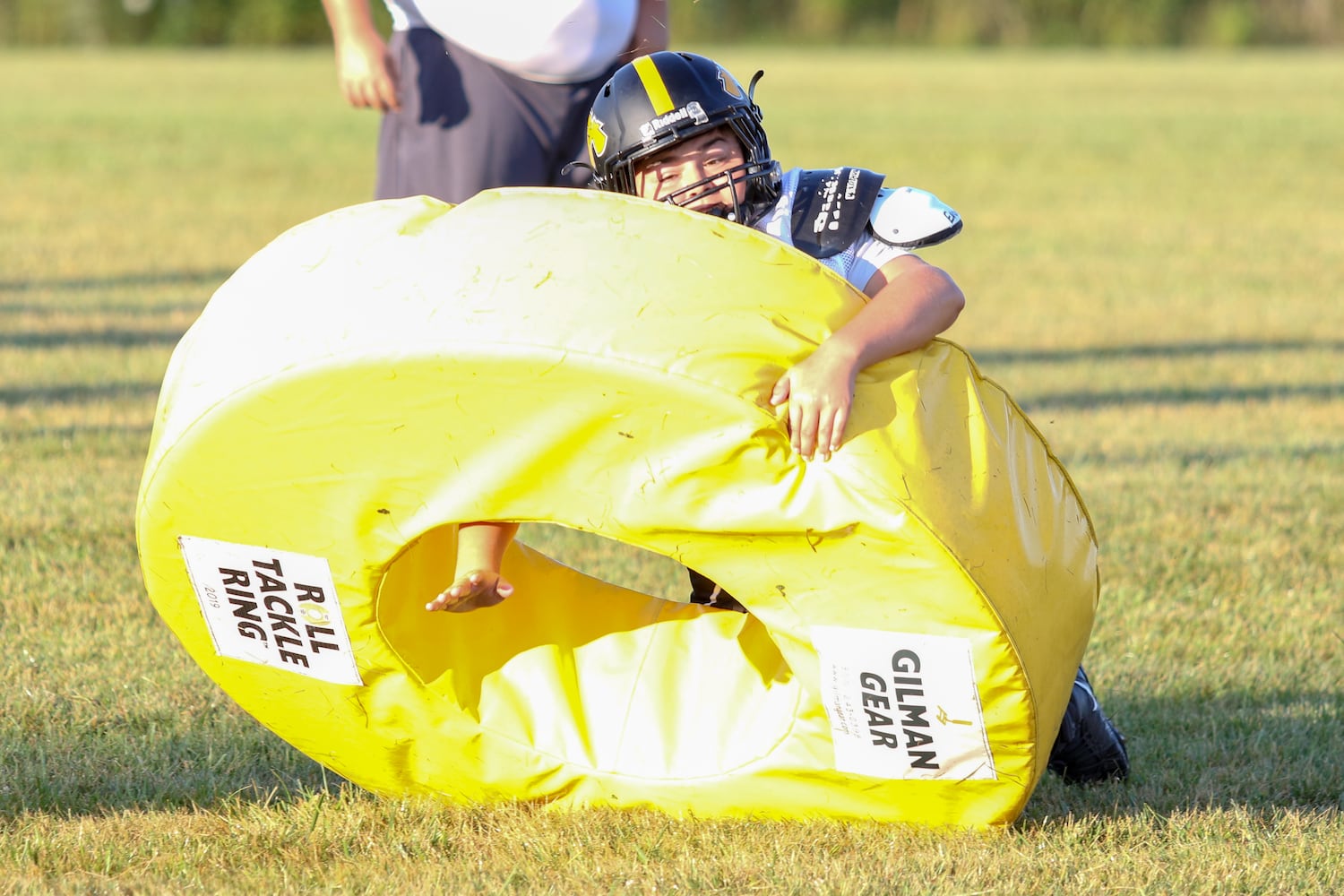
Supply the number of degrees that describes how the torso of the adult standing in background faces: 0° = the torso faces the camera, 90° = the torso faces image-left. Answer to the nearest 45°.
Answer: approximately 315°
